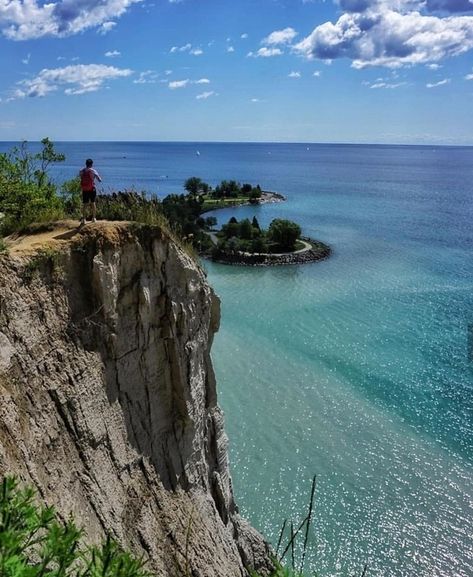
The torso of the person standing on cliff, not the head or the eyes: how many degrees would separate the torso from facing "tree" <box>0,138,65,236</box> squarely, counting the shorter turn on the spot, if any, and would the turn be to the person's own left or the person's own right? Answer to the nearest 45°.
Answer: approximately 45° to the person's own left

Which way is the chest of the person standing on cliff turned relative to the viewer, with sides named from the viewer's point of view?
facing away from the viewer and to the right of the viewer
